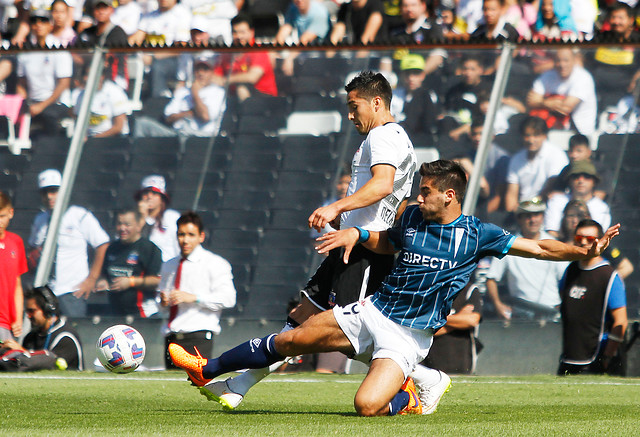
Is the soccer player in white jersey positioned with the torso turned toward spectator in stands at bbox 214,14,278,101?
no

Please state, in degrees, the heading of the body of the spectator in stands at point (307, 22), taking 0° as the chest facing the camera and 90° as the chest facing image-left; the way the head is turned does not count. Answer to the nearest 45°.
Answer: approximately 45°

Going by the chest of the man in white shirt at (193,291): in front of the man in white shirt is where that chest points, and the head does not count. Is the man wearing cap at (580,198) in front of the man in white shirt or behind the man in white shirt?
behind

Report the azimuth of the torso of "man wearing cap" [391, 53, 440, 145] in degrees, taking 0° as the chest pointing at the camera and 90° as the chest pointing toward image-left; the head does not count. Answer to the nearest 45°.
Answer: approximately 0°

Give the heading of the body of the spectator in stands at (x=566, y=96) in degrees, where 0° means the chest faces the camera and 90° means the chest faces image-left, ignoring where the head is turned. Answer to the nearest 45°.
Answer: approximately 45°

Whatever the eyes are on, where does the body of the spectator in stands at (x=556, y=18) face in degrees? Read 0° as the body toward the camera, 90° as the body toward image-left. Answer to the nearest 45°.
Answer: approximately 0°

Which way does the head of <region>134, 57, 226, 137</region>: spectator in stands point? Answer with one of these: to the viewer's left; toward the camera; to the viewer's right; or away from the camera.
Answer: toward the camera

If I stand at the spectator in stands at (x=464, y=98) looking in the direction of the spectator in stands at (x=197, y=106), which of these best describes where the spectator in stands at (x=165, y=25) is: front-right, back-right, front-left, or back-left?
front-right

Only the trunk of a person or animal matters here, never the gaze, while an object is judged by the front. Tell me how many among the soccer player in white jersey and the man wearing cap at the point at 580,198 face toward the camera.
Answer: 1

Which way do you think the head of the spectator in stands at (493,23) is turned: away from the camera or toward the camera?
toward the camera

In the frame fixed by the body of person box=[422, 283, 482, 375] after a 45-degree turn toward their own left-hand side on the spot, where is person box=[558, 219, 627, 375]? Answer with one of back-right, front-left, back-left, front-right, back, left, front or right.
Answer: left

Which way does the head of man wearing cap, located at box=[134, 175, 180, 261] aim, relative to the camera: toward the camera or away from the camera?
toward the camera

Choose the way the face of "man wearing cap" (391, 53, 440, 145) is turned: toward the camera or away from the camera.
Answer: toward the camera

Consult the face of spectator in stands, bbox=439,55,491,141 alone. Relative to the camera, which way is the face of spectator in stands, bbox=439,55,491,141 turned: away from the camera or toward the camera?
toward the camera

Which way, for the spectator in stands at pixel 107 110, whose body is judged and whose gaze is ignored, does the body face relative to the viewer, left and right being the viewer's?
facing the viewer and to the left of the viewer

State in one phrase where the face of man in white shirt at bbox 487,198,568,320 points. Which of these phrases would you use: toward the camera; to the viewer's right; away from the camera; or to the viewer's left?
toward the camera

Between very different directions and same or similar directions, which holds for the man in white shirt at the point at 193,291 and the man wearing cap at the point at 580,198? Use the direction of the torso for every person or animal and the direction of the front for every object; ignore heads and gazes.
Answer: same or similar directions
